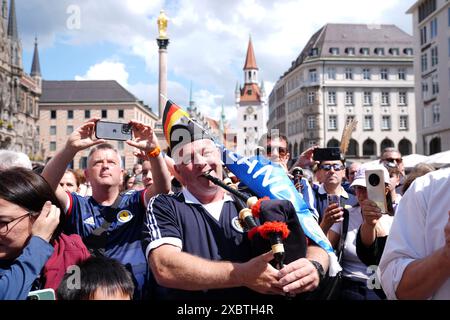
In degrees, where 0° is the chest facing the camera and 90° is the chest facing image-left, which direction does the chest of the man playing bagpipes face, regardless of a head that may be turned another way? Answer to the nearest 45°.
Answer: approximately 315°
